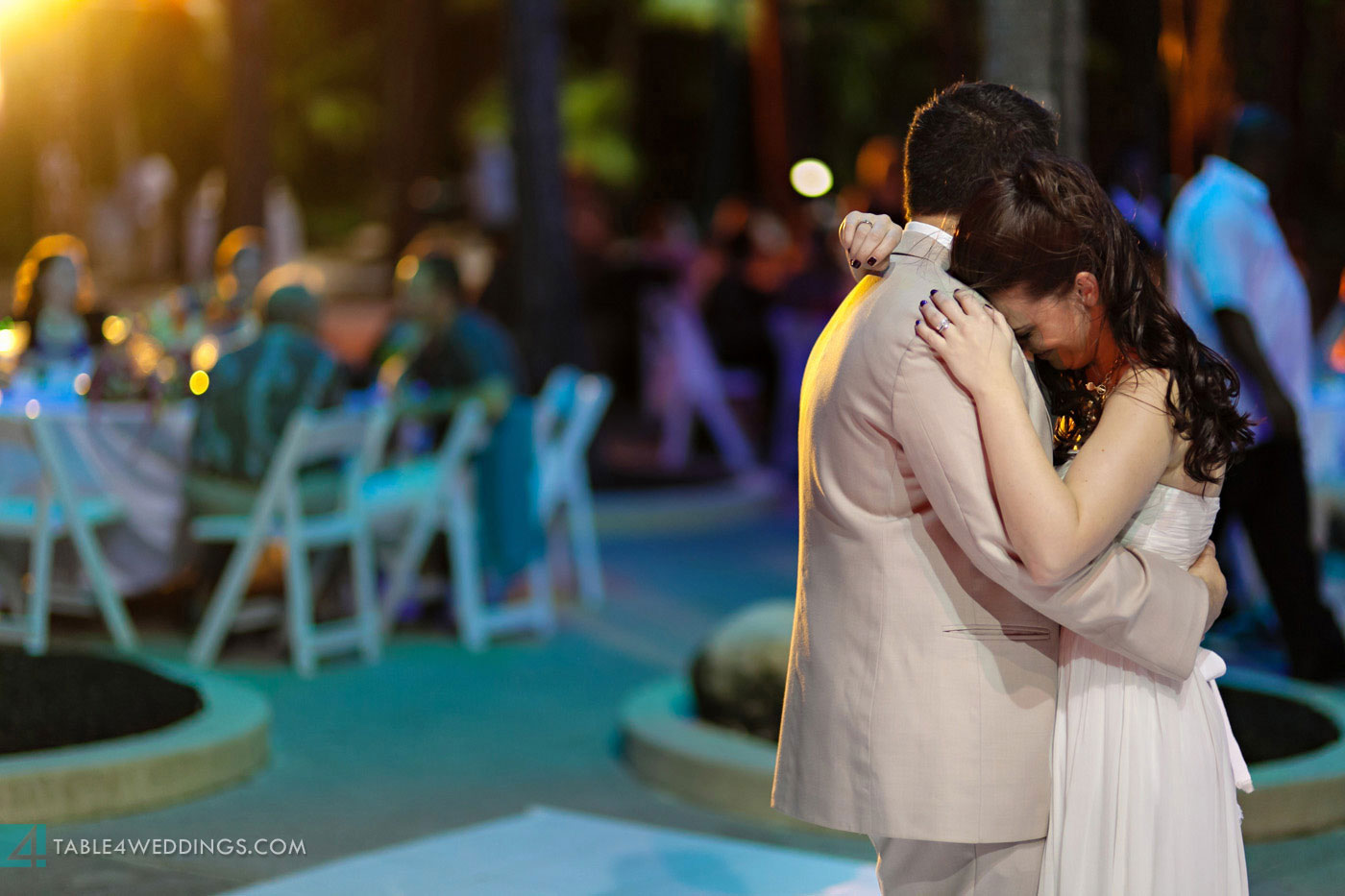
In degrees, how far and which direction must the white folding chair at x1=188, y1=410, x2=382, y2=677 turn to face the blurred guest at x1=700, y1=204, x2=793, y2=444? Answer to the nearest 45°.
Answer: approximately 90° to its right

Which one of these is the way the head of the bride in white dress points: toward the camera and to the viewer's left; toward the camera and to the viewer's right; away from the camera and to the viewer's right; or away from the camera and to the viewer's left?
toward the camera and to the viewer's left

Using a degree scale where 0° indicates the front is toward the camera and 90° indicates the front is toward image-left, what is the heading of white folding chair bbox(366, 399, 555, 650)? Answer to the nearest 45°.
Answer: approximately 135°

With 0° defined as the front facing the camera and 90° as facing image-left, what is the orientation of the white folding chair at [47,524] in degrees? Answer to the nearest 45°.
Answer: approximately 225°

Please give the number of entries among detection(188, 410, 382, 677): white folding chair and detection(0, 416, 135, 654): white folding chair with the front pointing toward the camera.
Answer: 0

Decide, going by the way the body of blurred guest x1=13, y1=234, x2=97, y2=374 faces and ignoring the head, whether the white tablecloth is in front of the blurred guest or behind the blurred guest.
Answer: in front

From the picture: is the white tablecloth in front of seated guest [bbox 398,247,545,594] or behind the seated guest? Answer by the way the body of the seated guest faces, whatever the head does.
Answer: in front

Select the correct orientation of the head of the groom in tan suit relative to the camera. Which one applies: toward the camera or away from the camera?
away from the camera

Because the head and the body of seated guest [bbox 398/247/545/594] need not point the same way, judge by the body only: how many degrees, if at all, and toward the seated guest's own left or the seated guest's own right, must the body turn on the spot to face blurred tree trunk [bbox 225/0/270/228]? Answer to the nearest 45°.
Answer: approximately 90° to the seated guest's own right

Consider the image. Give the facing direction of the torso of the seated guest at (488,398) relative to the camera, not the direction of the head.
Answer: to the viewer's left
